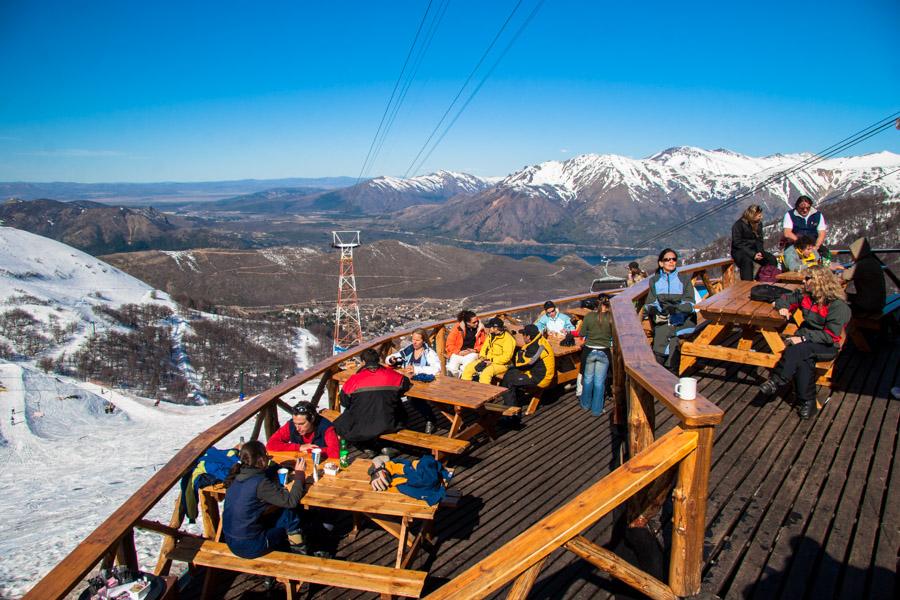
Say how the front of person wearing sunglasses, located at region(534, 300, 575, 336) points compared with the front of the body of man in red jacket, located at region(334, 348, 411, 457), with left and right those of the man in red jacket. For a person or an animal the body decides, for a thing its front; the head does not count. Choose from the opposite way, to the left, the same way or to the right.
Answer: the opposite way

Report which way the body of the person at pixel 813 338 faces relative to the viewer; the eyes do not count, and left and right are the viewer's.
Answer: facing the viewer and to the left of the viewer

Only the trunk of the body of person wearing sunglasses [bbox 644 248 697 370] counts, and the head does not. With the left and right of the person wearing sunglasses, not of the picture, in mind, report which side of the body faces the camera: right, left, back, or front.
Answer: front

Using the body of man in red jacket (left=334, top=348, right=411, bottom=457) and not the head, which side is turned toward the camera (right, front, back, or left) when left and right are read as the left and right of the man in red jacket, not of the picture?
back

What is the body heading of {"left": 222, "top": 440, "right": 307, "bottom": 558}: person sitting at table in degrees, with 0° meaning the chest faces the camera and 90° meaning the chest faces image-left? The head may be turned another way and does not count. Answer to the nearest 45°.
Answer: approximately 225°

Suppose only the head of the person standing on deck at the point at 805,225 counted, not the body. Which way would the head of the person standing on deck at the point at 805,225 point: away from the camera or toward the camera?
toward the camera

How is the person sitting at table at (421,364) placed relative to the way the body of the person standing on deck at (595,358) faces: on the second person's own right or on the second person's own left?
on the second person's own left

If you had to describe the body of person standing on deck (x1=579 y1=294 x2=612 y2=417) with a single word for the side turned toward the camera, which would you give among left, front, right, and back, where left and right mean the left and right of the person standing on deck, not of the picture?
back

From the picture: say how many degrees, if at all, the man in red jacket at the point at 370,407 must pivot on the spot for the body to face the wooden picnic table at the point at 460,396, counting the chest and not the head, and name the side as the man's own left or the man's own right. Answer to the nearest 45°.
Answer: approximately 45° to the man's own right

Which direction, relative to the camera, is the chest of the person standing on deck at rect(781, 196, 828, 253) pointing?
toward the camera

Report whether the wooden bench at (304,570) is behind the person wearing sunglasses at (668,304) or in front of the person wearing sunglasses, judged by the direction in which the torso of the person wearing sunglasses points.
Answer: in front

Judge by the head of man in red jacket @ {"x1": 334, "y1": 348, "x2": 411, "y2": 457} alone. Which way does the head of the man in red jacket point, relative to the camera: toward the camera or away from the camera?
away from the camera

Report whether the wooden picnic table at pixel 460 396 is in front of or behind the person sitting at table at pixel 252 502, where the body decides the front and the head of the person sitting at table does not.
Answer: in front

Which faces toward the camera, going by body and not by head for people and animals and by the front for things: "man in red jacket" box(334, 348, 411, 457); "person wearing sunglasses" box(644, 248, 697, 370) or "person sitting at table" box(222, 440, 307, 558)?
the person wearing sunglasses
